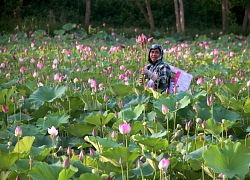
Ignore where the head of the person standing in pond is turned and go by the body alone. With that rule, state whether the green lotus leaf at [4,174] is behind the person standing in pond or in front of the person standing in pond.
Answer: in front

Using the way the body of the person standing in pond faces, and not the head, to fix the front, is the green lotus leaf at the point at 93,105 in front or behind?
in front

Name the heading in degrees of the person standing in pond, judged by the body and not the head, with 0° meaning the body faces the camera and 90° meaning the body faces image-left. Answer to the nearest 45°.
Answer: approximately 45°
